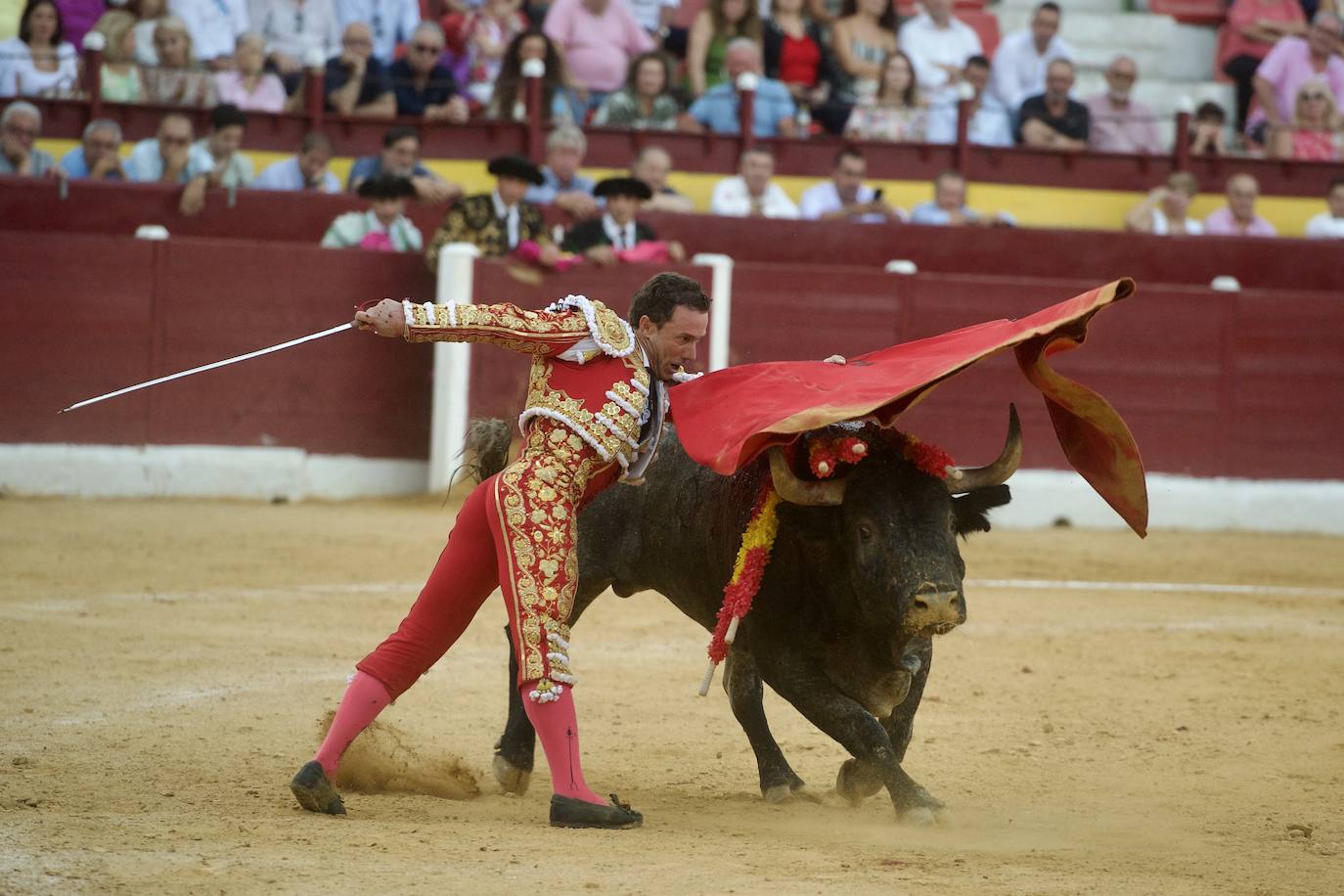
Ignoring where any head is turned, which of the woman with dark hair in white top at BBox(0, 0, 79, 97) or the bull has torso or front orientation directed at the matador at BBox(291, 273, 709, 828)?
the woman with dark hair in white top

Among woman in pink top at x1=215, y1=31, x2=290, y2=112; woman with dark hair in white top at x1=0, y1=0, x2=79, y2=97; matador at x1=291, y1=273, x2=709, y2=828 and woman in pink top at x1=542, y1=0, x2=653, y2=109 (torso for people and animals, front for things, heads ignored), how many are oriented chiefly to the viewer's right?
1

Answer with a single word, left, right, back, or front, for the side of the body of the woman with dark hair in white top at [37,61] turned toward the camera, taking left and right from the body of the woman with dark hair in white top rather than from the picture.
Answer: front

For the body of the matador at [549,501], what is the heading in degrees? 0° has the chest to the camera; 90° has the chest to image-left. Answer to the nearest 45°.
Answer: approximately 270°

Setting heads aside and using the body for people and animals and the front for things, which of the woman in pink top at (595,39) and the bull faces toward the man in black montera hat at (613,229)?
the woman in pink top

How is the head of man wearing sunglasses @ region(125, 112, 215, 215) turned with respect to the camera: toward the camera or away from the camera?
toward the camera

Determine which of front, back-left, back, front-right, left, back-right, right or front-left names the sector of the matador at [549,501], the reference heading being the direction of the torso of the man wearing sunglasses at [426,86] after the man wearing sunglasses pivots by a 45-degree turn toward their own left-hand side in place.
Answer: front-right

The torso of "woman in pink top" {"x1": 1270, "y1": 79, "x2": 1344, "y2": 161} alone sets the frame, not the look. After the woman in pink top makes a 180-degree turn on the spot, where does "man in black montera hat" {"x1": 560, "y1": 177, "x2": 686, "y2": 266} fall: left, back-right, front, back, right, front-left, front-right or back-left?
back-left

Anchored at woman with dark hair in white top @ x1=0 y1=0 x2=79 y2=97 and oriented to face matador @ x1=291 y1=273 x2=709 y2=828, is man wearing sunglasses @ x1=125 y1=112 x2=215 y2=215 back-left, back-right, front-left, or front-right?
front-left

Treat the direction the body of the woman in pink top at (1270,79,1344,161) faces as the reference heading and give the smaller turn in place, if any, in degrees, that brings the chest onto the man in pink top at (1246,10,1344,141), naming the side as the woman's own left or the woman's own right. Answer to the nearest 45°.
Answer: approximately 180°

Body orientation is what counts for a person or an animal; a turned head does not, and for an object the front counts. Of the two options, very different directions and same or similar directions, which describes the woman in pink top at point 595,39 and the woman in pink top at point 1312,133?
same or similar directions

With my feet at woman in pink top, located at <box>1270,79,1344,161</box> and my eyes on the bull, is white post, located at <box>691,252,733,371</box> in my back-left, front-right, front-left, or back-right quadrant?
front-right

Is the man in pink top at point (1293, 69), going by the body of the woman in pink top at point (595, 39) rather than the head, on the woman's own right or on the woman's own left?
on the woman's own left

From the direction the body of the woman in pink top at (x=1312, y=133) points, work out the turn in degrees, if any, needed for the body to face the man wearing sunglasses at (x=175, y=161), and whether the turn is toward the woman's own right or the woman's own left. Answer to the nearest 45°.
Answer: approximately 45° to the woman's own right

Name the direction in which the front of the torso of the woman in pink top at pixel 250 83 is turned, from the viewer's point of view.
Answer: toward the camera

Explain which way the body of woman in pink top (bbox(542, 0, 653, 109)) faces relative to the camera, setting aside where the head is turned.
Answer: toward the camera
